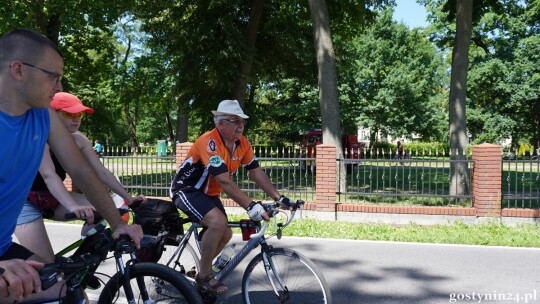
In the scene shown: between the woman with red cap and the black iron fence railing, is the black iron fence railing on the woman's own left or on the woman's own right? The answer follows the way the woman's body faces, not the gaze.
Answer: on the woman's own left

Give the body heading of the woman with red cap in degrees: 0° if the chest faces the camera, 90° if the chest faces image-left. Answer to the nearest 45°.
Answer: approximately 315°

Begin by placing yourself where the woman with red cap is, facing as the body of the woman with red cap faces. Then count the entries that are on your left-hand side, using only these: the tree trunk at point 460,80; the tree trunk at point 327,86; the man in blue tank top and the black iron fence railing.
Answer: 3

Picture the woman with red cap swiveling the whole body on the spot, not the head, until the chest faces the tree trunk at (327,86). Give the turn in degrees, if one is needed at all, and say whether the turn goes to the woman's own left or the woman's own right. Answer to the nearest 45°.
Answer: approximately 90° to the woman's own left

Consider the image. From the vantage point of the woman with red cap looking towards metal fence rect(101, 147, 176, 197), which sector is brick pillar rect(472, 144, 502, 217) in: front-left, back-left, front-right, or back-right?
front-right

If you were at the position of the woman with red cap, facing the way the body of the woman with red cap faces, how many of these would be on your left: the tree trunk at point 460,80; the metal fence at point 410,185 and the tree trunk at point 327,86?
3

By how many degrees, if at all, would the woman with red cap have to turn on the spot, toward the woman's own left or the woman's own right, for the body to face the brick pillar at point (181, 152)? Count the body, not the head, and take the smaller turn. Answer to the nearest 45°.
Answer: approximately 135° to the woman's own left

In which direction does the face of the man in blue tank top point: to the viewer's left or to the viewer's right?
to the viewer's right
